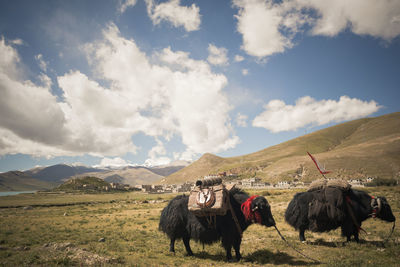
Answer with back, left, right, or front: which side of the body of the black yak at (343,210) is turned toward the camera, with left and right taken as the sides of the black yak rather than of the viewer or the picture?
right

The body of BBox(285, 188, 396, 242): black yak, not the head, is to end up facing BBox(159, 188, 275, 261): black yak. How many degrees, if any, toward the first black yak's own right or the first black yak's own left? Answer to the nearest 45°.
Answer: approximately 135° to the first black yak's own right
